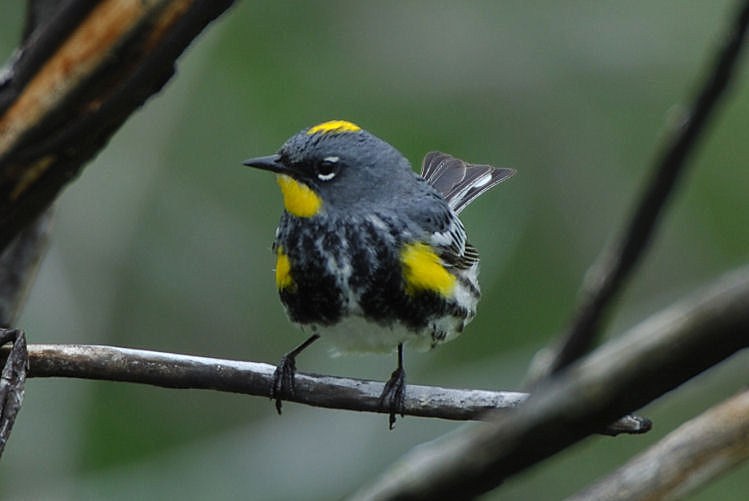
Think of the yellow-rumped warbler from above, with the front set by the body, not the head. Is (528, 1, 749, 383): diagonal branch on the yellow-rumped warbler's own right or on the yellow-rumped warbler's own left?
on the yellow-rumped warbler's own left

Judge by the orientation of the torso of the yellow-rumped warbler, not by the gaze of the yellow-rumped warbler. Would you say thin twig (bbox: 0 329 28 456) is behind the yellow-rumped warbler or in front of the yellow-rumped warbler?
in front

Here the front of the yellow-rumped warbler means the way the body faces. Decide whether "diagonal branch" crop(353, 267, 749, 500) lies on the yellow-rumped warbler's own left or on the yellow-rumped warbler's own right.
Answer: on the yellow-rumped warbler's own left

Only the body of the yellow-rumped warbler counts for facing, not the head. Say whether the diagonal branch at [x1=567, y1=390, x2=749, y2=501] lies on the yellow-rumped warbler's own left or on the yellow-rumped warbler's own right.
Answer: on the yellow-rumped warbler's own left

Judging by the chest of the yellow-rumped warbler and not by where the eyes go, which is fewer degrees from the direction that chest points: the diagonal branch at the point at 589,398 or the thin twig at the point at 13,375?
the thin twig

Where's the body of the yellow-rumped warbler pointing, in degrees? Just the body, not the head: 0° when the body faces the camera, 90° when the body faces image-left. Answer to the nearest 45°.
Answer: approximately 45°
